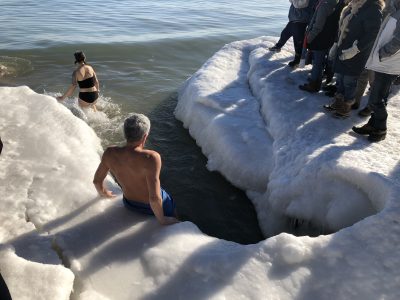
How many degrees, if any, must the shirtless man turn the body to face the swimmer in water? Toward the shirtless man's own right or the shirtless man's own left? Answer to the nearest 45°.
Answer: approximately 45° to the shirtless man's own left

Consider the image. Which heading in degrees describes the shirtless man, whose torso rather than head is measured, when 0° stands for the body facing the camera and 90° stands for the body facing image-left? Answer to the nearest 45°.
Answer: approximately 225°
